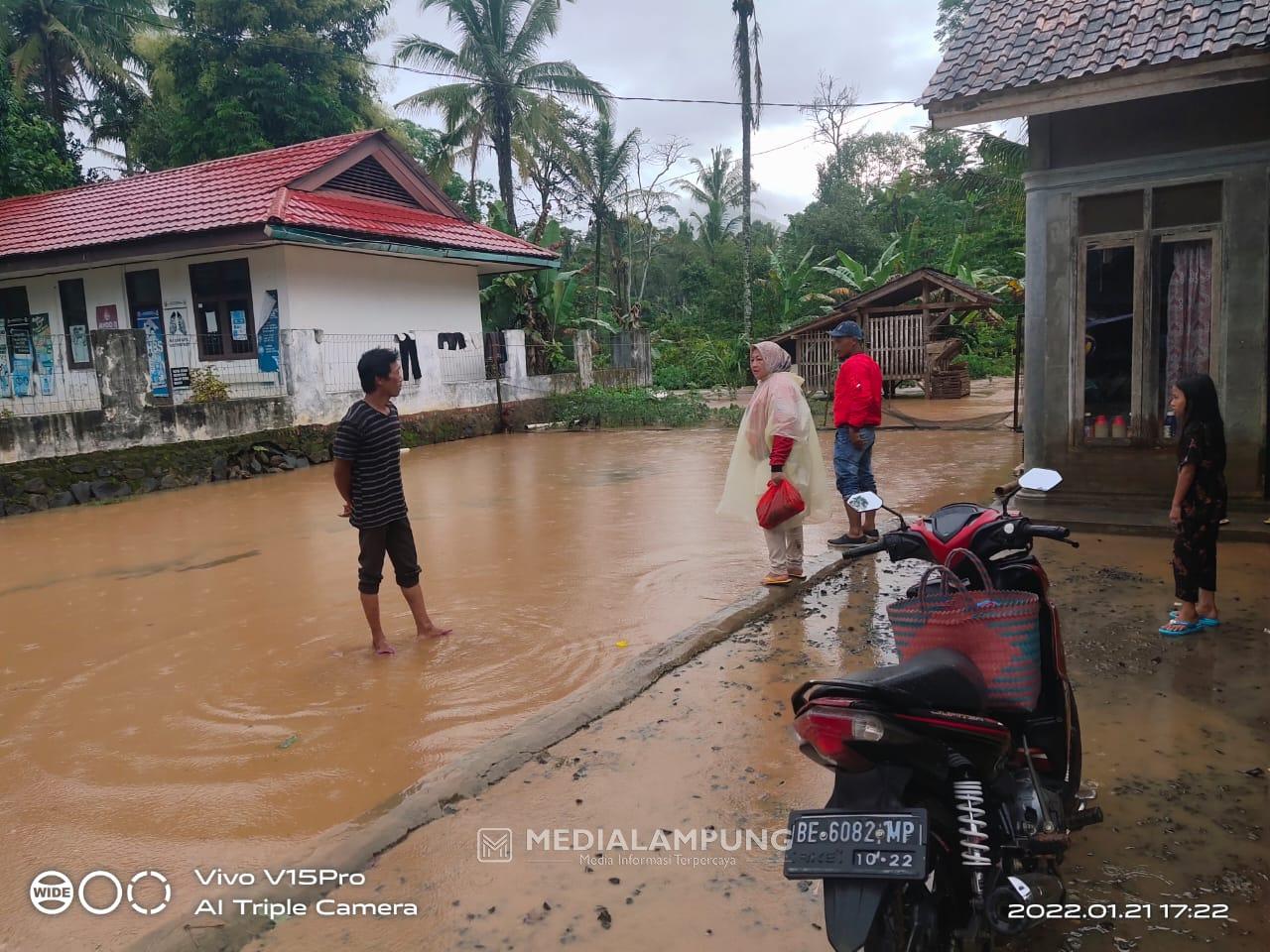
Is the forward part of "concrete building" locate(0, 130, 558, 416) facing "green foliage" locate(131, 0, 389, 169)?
no

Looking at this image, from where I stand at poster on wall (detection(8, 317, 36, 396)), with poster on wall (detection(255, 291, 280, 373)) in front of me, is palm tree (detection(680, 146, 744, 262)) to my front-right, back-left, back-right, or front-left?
front-left

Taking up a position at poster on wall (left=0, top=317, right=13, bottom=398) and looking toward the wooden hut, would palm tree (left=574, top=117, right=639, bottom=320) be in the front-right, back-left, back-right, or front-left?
front-left

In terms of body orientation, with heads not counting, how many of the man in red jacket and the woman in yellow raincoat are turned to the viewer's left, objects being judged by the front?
2

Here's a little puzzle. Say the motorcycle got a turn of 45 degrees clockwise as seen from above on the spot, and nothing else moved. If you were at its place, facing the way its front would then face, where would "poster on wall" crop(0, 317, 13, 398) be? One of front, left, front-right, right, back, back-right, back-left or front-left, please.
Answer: back-left

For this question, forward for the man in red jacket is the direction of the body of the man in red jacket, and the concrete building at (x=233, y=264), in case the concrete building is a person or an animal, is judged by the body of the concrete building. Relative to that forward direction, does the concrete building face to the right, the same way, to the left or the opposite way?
to the left

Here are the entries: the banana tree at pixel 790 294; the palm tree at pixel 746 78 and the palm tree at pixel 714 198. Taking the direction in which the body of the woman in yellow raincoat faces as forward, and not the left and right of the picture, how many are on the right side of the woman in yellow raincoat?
3

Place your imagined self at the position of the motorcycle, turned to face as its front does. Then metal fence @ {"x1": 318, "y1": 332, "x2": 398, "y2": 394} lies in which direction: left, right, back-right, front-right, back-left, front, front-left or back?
left

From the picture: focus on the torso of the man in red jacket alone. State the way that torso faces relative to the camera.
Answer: to the viewer's left

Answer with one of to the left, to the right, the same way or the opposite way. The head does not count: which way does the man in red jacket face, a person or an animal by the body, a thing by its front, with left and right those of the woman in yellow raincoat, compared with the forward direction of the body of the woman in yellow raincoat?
the same way

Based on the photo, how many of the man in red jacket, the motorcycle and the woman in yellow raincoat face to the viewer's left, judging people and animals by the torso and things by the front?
2

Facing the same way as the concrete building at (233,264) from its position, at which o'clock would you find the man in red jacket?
The man in red jacket is roughly at 10 o'clock from the concrete building.

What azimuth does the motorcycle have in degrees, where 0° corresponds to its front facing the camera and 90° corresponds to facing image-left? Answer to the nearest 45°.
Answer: approximately 225°

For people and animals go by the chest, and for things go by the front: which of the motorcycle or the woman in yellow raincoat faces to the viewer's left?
the woman in yellow raincoat

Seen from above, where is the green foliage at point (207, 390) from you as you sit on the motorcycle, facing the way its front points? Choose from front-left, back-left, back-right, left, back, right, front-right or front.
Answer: left

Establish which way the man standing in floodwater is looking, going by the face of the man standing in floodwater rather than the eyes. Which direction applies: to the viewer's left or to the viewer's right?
to the viewer's right

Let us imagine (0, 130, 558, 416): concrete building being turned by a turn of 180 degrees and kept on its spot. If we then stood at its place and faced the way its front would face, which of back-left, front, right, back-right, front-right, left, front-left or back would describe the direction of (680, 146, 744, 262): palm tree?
front

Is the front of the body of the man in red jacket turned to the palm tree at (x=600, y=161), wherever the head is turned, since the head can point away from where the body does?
no

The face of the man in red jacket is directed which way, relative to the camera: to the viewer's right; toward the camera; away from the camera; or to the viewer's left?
to the viewer's left

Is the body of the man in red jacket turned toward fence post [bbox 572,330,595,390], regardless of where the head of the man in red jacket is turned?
no
